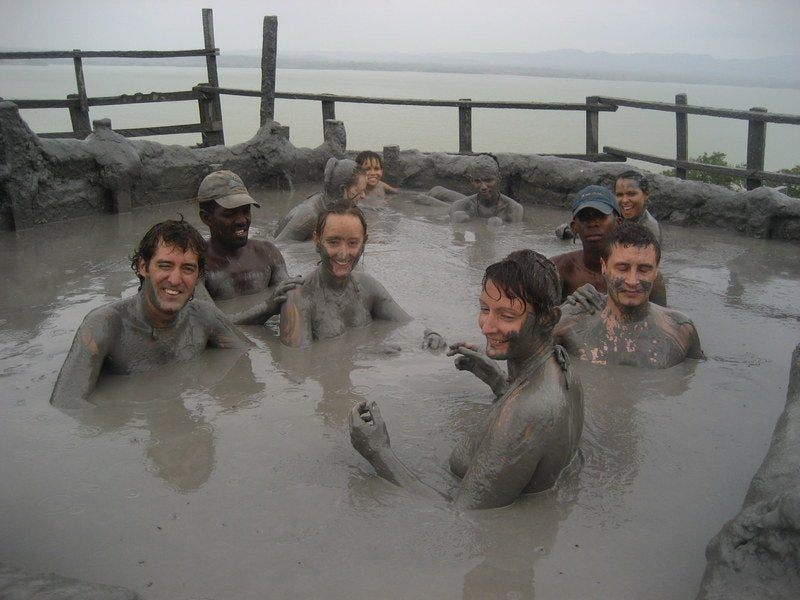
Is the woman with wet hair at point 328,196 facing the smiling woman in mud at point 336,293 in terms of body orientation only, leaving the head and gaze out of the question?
no

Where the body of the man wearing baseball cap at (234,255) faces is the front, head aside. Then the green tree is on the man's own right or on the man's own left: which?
on the man's own left

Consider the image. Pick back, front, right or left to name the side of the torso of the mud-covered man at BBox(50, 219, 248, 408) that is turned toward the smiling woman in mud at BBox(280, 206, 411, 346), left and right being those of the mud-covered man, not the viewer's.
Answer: left

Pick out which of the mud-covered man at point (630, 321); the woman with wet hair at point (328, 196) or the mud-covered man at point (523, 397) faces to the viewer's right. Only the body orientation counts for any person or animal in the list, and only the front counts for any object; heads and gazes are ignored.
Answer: the woman with wet hair

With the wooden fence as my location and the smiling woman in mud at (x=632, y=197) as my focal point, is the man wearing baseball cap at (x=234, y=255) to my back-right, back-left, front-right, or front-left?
front-right

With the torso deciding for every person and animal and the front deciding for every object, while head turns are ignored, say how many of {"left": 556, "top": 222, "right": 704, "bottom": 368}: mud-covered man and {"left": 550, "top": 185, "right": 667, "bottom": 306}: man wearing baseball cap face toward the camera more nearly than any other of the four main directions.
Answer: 2

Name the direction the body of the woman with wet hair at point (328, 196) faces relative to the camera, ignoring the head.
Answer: to the viewer's right

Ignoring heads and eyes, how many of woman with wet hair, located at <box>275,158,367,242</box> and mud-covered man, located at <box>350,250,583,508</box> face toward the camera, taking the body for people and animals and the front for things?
0

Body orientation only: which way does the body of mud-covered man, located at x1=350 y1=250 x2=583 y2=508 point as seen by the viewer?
to the viewer's left

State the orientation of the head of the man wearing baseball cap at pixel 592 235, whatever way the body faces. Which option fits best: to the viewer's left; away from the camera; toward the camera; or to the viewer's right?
toward the camera

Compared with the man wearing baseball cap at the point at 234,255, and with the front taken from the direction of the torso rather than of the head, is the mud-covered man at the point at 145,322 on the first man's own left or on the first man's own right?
on the first man's own right

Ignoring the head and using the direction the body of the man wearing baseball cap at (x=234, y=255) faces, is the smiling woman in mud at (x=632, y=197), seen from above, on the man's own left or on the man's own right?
on the man's own left

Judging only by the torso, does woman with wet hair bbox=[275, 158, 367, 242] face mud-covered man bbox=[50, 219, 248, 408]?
no

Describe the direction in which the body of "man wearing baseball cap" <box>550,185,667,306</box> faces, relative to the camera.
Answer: toward the camera

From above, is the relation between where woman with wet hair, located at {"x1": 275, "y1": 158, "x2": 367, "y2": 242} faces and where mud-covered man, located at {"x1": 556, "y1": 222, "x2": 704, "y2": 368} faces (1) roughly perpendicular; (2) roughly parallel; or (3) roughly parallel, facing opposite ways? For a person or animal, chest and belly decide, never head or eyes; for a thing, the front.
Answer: roughly perpendicular

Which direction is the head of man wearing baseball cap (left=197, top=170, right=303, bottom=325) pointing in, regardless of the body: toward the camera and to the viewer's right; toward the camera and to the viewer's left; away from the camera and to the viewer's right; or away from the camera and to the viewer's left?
toward the camera and to the viewer's right

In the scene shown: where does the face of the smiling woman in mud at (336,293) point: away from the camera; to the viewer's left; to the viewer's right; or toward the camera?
toward the camera
